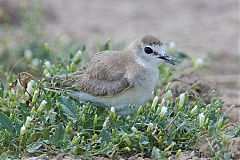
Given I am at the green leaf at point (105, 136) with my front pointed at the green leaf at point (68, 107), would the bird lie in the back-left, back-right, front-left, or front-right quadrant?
front-right

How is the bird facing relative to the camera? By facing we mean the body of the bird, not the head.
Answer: to the viewer's right

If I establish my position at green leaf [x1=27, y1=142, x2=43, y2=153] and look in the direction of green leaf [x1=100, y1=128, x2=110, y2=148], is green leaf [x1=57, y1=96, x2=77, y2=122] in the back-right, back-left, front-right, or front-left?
front-left

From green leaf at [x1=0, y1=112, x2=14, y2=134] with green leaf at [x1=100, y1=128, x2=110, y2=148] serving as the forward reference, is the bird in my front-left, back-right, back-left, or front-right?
front-left

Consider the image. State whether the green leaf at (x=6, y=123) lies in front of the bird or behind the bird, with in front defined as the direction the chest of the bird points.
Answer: behind

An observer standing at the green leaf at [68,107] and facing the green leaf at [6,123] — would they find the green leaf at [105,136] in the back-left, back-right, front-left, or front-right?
back-left
